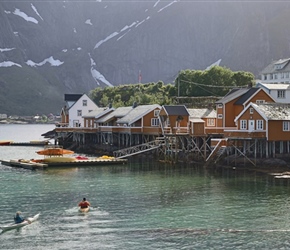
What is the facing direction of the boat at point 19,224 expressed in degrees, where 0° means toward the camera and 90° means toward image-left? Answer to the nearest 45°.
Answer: approximately 225°
